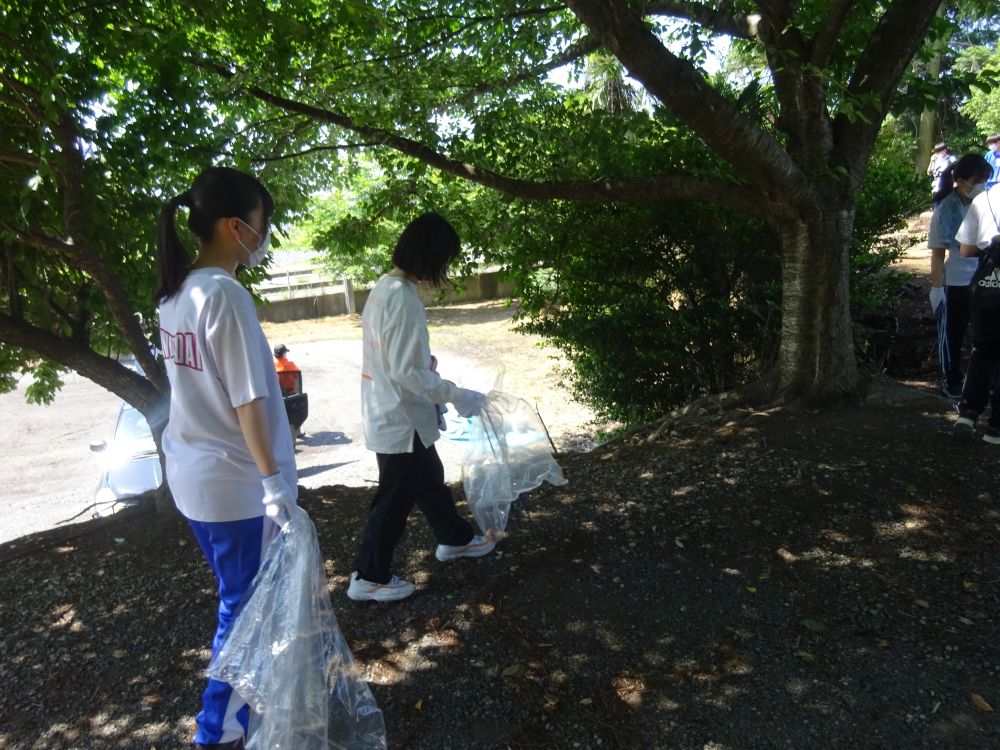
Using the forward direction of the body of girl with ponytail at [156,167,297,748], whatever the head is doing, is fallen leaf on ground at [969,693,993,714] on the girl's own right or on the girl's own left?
on the girl's own right

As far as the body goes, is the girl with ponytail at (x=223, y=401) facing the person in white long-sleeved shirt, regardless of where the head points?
yes

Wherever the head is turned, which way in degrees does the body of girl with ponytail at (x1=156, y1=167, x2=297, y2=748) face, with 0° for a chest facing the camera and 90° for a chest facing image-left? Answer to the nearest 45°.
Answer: approximately 225°

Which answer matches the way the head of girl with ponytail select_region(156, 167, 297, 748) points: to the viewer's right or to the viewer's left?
to the viewer's right

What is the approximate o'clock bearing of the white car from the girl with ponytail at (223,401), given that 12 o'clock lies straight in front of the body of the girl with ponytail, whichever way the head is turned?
The white car is roughly at 10 o'clock from the girl with ponytail.
